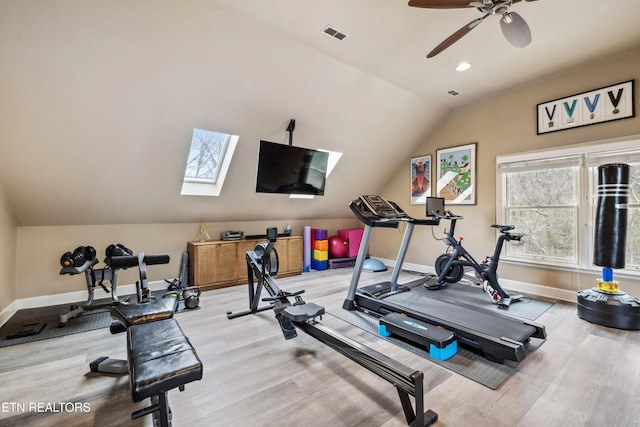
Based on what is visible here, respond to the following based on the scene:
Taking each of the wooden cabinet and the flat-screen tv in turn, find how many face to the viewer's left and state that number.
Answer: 0

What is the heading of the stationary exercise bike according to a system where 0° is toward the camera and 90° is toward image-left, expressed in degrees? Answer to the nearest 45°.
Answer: approximately 135°

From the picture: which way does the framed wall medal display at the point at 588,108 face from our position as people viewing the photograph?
facing the viewer and to the left of the viewer

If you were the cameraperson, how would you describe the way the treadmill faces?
facing away from the viewer and to the left of the viewer

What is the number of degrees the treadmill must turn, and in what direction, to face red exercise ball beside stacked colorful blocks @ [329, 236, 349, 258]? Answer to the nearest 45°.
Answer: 0° — it already faces it

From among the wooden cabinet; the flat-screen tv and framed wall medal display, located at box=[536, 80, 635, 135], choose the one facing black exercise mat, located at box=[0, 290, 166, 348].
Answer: the framed wall medal display

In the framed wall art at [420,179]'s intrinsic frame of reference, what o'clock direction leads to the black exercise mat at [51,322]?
The black exercise mat is roughly at 12 o'clock from the framed wall art.

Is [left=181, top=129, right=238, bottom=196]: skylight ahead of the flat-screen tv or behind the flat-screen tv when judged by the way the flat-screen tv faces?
behind

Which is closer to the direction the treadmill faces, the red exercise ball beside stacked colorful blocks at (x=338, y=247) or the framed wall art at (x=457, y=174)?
the red exercise ball beside stacked colorful blocks

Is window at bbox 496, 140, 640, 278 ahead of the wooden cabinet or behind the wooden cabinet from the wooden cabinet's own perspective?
ahead

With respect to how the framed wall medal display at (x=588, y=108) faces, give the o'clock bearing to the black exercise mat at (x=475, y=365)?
The black exercise mat is roughly at 11 o'clock from the framed wall medal display.

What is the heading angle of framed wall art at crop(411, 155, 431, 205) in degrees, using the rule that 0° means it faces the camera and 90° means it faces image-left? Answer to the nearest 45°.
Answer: approximately 45°
